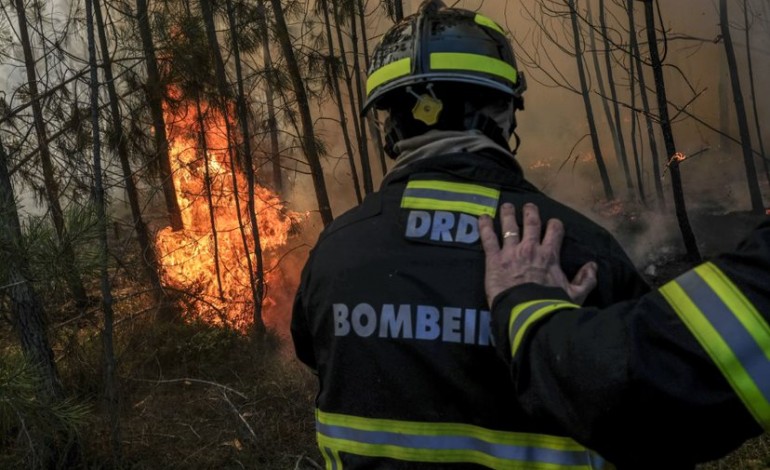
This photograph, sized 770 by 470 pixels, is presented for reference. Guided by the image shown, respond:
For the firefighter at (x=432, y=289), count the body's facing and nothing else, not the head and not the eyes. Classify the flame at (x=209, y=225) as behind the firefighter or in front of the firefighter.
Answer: in front

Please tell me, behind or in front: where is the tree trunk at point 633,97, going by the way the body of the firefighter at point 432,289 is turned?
in front

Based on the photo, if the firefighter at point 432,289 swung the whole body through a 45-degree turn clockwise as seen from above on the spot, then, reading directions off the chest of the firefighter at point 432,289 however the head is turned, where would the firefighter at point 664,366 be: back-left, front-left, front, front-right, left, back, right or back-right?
right

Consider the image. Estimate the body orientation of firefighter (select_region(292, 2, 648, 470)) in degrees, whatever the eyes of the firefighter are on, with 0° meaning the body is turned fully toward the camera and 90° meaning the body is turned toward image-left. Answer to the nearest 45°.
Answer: approximately 180°

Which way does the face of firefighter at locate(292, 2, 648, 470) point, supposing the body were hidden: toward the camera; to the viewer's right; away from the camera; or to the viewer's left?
away from the camera
